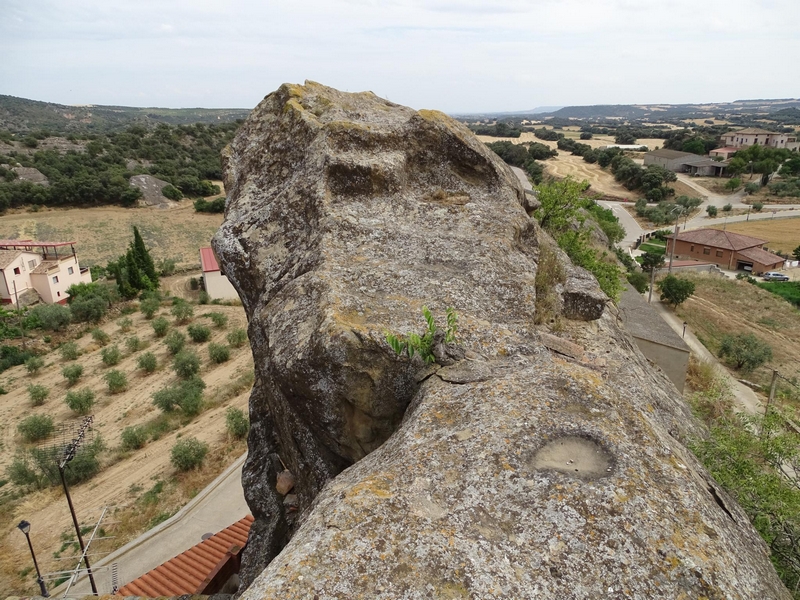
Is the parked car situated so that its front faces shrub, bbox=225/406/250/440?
no

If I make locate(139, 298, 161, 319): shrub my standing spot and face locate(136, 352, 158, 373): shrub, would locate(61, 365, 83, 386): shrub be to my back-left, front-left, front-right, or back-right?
front-right

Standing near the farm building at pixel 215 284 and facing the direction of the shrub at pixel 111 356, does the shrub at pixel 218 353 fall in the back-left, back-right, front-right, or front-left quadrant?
front-left

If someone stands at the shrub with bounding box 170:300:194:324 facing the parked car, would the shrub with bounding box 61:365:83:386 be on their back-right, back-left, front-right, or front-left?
back-right

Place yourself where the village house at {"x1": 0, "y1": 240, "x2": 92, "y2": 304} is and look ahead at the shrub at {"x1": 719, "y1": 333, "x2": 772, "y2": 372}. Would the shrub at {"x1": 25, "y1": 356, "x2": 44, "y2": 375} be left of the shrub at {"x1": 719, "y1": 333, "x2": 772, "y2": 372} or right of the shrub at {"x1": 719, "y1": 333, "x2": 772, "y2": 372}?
right
